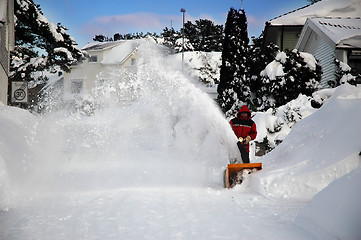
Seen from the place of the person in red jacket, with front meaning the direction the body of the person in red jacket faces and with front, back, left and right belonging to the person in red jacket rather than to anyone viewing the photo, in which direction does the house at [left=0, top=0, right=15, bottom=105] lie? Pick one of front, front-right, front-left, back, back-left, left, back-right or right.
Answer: back-right

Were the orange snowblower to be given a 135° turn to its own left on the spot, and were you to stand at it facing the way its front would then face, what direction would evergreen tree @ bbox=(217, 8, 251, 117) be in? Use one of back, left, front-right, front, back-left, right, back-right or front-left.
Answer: front-left

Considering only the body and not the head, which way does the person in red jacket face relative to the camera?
toward the camera

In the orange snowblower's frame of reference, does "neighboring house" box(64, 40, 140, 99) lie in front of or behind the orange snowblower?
behind

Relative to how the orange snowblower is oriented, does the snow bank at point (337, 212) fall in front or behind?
in front

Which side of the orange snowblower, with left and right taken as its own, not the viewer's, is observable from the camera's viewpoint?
front

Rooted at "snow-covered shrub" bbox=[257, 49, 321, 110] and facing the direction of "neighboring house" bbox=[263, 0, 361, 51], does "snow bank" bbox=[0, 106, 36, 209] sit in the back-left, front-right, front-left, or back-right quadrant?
back-left

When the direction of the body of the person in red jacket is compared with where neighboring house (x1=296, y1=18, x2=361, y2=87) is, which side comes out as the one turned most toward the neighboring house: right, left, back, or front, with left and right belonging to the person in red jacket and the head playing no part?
back

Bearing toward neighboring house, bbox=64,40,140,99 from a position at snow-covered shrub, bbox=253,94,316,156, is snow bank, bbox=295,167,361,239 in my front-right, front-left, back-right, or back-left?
back-left

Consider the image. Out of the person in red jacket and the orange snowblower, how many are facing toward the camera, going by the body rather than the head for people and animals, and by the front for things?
2

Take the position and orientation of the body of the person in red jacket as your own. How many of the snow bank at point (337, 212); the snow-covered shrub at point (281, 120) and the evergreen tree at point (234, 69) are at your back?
2
